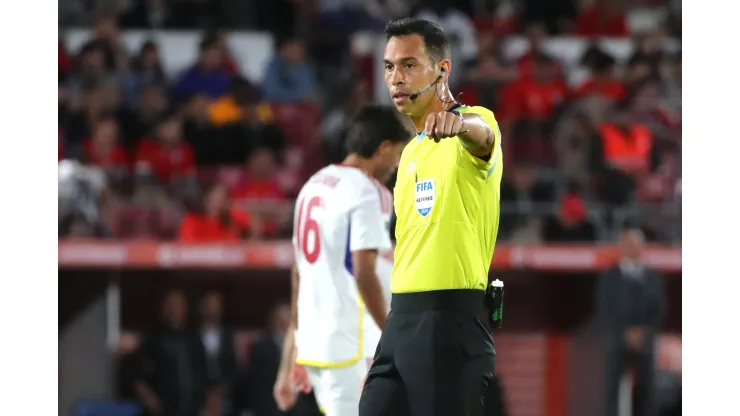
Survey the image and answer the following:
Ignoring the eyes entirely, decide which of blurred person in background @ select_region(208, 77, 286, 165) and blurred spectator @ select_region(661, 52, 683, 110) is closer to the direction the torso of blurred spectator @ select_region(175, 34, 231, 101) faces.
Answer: the blurred person in background

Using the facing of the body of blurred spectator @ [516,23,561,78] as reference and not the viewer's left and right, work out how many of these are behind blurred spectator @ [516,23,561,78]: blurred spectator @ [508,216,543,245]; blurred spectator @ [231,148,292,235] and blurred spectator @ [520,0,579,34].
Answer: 1

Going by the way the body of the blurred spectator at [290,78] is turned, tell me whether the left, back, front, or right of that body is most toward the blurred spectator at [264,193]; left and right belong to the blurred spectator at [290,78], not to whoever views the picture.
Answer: front

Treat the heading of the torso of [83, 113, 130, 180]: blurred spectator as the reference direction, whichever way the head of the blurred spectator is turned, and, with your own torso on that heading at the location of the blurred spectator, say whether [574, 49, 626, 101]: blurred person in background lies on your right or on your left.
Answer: on your left

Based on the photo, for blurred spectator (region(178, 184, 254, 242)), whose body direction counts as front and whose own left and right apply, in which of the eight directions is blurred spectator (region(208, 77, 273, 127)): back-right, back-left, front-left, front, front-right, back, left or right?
back

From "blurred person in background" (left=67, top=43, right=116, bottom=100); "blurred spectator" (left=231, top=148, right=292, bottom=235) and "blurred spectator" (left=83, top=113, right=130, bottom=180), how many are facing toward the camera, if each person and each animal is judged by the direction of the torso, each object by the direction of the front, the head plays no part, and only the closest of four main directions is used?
3

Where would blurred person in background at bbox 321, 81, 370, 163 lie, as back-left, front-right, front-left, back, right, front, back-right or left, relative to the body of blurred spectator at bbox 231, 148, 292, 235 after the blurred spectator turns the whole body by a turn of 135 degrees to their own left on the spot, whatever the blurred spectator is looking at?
front

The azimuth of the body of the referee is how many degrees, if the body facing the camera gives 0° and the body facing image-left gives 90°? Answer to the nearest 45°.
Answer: approximately 45°
